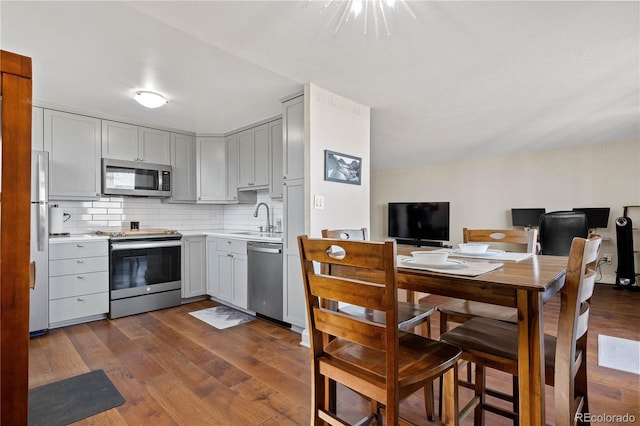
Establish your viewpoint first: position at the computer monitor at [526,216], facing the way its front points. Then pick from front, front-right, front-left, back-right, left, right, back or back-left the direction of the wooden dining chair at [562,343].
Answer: front

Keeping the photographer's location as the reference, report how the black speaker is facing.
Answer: facing the viewer and to the left of the viewer

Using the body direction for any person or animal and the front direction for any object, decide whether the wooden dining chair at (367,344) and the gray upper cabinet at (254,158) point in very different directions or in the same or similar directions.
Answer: very different directions

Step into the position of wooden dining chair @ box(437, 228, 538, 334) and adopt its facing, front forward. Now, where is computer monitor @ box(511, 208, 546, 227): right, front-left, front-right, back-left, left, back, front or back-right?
back-right

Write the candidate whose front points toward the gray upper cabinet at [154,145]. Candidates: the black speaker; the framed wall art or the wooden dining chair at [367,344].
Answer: the black speaker

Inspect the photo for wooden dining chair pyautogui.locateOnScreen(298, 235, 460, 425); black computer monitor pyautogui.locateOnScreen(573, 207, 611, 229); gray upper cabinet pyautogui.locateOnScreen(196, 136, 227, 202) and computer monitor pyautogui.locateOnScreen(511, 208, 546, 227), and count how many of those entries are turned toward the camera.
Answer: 3

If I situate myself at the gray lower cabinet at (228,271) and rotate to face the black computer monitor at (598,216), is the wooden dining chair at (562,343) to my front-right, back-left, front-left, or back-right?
front-right

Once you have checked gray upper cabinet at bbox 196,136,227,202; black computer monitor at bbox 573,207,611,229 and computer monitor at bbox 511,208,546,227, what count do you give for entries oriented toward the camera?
3

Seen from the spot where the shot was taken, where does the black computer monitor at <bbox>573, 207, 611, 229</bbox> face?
facing the viewer

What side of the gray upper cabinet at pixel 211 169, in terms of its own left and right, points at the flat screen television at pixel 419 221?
left

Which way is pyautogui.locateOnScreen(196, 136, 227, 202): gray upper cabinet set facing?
toward the camera

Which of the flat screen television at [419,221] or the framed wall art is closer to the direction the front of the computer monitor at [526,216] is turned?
the framed wall art

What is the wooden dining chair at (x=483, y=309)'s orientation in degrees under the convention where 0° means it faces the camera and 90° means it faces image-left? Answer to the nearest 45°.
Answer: approximately 45°

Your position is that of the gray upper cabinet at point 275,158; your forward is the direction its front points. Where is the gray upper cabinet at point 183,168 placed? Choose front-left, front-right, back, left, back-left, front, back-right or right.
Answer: right

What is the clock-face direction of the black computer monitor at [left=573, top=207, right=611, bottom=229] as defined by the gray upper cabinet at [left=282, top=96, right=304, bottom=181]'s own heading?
The black computer monitor is roughly at 7 o'clock from the gray upper cabinet.

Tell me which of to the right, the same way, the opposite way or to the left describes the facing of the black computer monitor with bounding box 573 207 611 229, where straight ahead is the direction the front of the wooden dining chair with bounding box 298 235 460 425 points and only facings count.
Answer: the opposite way

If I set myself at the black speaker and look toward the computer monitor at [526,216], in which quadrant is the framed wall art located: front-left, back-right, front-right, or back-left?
front-left
